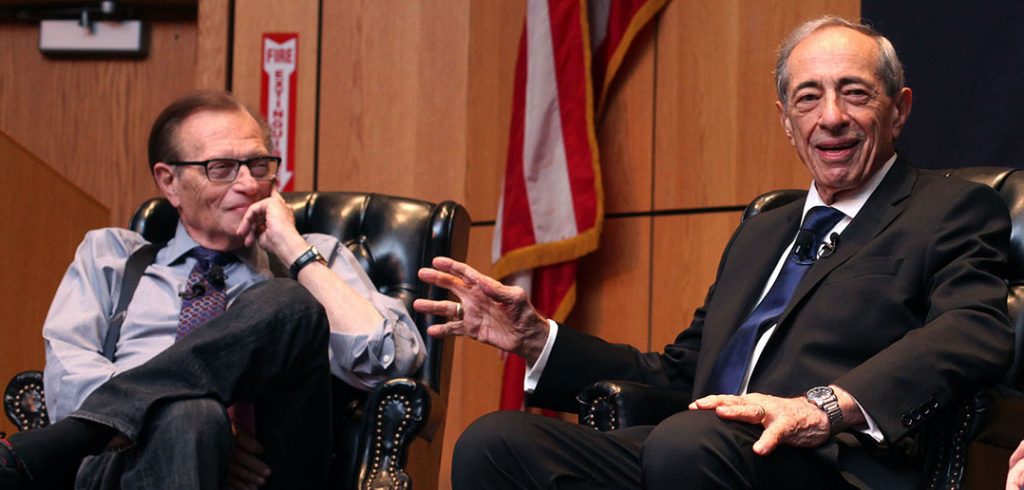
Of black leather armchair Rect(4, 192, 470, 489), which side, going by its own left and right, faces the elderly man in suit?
left

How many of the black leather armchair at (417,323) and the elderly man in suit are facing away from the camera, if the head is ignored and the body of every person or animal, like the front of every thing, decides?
0

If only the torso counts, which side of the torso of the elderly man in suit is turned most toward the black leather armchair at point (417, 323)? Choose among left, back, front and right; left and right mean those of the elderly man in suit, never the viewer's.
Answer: right

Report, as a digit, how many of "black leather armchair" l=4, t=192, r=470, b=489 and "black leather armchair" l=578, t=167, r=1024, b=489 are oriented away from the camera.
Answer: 0

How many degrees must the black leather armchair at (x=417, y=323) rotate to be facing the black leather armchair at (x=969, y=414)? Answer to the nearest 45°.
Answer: approximately 90° to its left

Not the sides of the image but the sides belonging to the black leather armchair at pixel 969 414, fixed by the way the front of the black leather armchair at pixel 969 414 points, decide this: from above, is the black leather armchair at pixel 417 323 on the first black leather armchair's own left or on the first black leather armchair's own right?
on the first black leather armchair's own right

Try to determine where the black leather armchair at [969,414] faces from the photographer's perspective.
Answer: facing the viewer and to the left of the viewer
